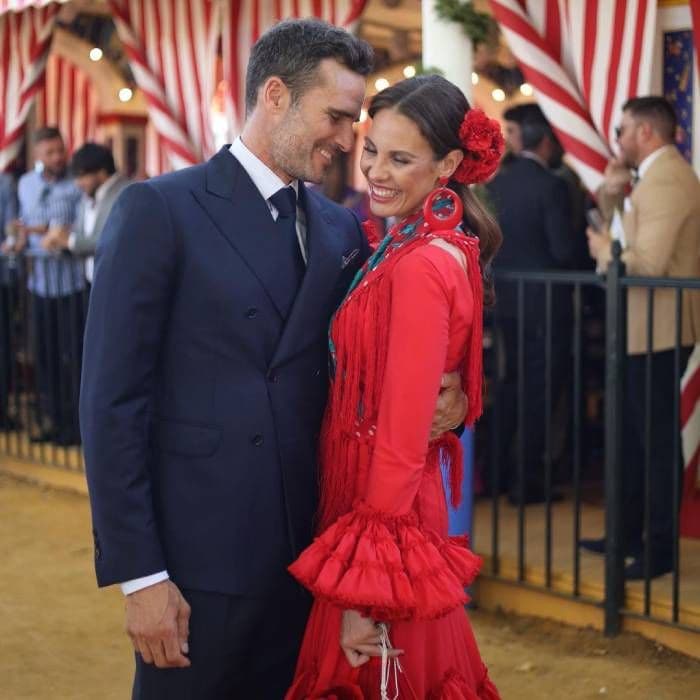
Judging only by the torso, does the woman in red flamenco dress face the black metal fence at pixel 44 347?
no

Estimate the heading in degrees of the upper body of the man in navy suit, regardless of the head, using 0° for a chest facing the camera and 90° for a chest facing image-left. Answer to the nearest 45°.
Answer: approximately 315°

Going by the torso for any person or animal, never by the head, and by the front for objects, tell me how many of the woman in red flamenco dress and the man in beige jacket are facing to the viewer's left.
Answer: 2

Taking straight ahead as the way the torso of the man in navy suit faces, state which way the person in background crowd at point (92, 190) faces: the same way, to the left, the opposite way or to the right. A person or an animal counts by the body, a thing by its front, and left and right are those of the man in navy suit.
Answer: to the right

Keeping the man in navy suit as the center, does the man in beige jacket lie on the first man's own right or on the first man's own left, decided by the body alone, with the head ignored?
on the first man's own left

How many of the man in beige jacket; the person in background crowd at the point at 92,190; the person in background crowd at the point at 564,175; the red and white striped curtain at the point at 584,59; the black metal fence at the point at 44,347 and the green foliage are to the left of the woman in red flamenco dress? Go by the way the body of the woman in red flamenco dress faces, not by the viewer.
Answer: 0

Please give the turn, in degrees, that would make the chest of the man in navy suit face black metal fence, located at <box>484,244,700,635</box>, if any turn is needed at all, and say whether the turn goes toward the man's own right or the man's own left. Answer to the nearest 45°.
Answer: approximately 90° to the man's own left

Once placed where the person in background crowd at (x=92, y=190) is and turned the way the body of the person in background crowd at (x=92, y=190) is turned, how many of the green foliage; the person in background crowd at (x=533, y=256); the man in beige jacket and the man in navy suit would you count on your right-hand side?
0

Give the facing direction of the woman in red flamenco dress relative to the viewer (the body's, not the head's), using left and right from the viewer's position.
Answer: facing to the left of the viewer

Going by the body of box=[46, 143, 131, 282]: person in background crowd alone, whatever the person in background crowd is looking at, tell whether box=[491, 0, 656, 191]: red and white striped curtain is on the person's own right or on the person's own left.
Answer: on the person's own left

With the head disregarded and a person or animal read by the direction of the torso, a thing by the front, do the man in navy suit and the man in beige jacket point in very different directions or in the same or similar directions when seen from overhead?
very different directions

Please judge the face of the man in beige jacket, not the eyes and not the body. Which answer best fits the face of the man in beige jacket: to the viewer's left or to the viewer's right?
to the viewer's left

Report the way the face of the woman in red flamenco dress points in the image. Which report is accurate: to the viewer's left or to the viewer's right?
to the viewer's left

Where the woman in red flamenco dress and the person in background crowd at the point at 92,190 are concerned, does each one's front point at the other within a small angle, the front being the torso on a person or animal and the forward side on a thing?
no

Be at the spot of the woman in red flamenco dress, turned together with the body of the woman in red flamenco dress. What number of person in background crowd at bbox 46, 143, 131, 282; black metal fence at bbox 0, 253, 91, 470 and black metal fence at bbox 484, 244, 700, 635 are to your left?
0

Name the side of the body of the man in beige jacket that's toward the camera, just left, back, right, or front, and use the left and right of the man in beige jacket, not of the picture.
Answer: left
